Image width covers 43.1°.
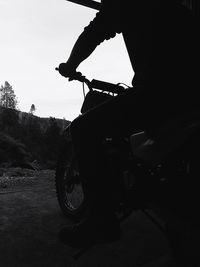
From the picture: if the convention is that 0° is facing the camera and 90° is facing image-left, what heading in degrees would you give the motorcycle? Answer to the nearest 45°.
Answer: approximately 135°
